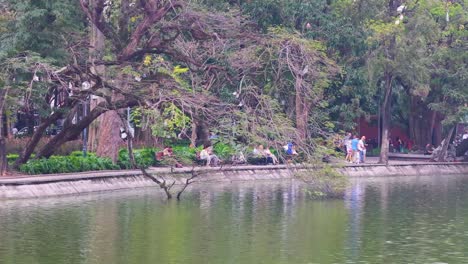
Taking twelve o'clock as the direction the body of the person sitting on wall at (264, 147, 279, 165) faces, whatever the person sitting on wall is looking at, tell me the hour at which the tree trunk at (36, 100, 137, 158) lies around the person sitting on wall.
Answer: The tree trunk is roughly at 3 o'clock from the person sitting on wall.

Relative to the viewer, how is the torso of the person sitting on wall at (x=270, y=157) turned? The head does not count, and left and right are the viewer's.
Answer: facing the viewer and to the right of the viewer

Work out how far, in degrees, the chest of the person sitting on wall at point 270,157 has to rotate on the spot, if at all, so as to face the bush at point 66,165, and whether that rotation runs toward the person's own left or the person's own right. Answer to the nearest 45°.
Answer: approximately 90° to the person's own right

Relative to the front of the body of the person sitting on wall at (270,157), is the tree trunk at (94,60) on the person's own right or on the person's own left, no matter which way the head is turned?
on the person's own right

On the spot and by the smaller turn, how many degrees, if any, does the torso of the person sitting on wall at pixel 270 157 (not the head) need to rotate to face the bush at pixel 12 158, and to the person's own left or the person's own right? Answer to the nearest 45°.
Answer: approximately 90° to the person's own right

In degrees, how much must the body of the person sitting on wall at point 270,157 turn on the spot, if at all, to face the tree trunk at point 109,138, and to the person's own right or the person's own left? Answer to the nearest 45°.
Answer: approximately 90° to the person's own right

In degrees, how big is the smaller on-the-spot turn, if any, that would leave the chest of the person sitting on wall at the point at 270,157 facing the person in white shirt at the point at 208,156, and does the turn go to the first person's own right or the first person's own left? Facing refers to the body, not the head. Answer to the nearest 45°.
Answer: approximately 90° to the first person's own right

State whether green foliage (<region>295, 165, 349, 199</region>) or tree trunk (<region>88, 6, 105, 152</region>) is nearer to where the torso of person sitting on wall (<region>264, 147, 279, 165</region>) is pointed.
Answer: the green foliage

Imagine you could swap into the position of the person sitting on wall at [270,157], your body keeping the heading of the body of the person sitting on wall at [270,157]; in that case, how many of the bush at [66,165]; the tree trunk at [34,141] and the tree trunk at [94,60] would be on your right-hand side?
3

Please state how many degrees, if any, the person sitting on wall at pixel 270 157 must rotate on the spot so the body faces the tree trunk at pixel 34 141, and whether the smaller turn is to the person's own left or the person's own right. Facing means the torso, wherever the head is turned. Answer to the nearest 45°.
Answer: approximately 90° to the person's own right
